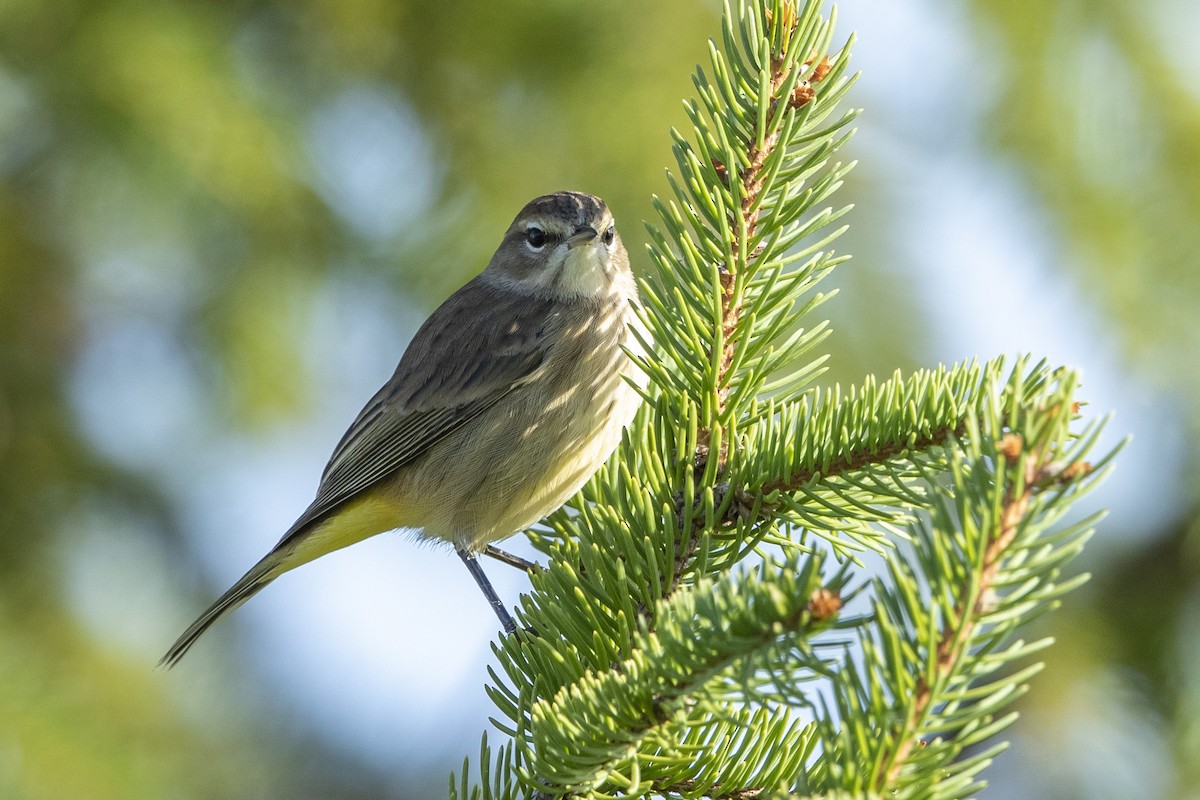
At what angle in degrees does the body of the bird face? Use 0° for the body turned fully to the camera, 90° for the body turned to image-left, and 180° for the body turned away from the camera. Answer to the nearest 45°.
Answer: approximately 315°
